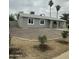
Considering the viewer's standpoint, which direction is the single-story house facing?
facing the viewer and to the right of the viewer
